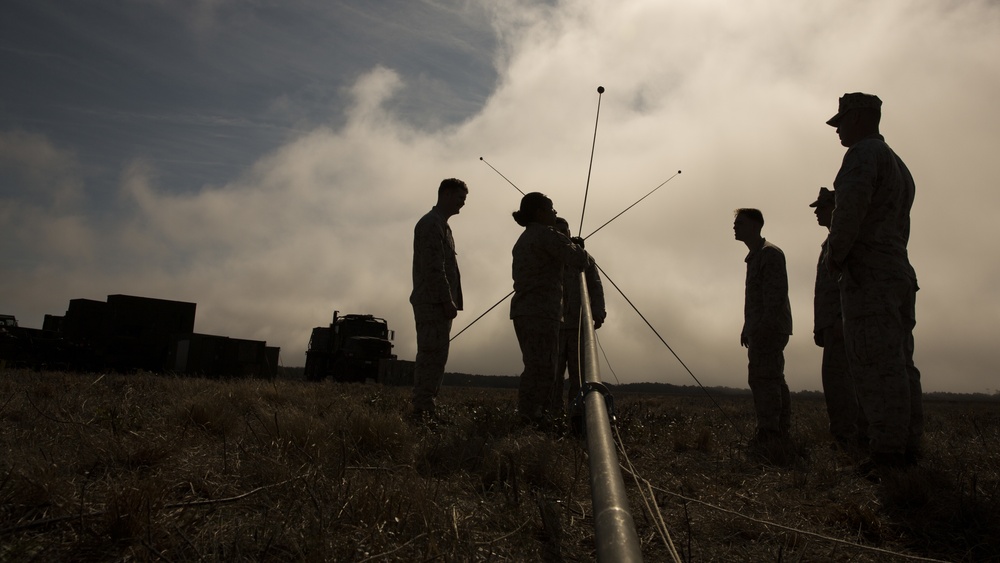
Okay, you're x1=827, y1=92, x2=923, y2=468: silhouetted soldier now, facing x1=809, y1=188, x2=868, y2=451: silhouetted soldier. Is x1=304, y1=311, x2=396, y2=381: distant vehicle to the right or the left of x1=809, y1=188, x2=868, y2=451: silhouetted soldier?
left

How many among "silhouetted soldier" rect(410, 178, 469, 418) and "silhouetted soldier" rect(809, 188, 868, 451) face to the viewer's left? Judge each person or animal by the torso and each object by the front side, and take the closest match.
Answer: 1

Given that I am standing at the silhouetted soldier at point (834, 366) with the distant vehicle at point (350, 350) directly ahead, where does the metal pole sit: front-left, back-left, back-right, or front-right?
back-left

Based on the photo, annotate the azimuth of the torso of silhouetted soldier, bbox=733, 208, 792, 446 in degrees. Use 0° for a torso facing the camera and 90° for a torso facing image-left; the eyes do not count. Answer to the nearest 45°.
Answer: approximately 90°

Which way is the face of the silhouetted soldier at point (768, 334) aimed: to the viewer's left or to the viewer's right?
to the viewer's left

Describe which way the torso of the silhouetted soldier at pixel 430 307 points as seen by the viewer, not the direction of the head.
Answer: to the viewer's right

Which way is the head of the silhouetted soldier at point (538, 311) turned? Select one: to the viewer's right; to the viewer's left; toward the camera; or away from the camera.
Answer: to the viewer's right

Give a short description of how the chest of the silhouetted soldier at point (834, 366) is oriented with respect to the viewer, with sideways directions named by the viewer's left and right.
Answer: facing to the left of the viewer

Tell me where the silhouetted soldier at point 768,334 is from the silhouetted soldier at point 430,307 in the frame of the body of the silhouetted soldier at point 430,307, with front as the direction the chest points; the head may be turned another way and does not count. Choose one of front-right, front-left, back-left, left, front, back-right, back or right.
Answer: front

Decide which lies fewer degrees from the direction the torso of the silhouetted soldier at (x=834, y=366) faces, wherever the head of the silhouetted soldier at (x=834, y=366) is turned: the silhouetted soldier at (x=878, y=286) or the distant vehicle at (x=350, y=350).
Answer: the distant vehicle

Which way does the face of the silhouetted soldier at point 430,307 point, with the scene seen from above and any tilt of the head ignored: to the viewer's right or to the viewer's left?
to the viewer's right

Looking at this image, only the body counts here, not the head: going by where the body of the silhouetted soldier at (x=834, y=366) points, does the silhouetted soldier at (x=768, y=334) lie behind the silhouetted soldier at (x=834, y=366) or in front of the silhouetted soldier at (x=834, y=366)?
in front

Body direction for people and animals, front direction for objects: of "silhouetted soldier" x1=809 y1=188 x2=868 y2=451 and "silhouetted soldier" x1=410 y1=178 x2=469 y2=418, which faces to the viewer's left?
"silhouetted soldier" x1=809 y1=188 x2=868 y2=451

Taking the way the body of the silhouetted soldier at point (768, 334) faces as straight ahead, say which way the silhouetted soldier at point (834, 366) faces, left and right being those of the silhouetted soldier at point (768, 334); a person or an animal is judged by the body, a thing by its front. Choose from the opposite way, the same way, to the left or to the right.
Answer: the same way

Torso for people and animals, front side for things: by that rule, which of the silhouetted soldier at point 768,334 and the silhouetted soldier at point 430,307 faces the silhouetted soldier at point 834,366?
the silhouetted soldier at point 430,307

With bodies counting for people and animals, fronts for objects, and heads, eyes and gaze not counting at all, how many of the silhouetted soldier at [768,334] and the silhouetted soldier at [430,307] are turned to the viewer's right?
1

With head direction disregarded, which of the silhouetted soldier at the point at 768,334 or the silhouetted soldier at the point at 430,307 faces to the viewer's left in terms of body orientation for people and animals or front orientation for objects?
the silhouetted soldier at the point at 768,334

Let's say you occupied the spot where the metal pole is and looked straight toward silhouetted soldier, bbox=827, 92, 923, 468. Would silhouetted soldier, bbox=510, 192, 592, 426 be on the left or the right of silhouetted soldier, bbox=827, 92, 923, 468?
left

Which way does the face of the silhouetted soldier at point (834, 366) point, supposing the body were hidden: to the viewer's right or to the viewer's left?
to the viewer's left
